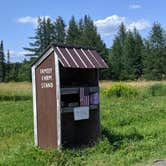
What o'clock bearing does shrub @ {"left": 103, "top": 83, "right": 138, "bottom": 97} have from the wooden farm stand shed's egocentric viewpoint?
The shrub is roughly at 8 o'clock from the wooden farm stand shed.

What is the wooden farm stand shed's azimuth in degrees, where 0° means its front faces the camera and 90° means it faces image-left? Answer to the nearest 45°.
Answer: approximately 315°
